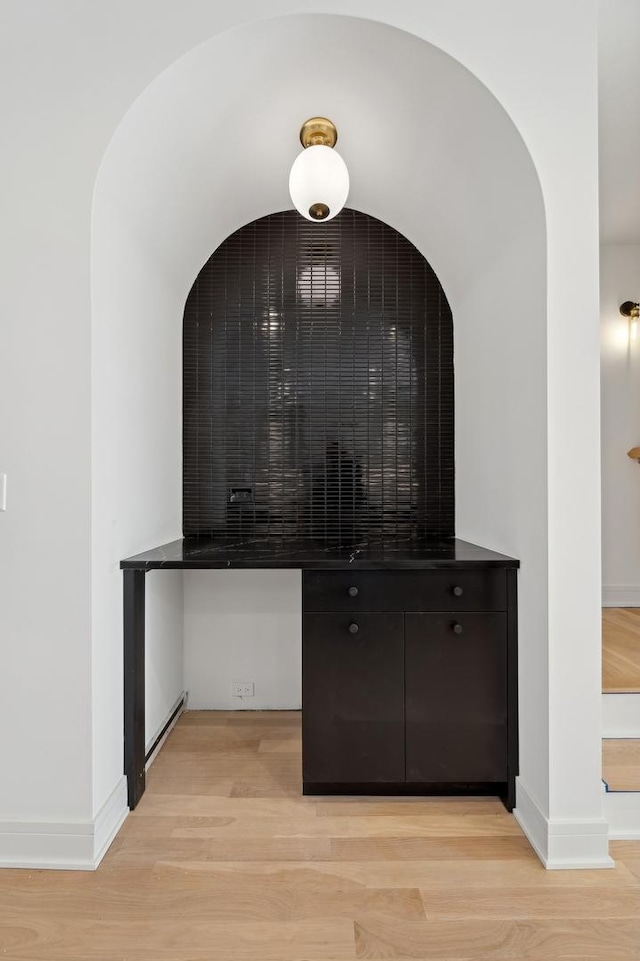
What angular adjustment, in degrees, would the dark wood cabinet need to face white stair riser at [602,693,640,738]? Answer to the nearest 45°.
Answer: approximately 90° to its left

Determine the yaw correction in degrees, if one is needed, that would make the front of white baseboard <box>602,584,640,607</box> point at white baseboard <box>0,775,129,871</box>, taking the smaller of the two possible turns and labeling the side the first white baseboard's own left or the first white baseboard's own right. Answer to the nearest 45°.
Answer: approximately 45° to the first white baseboard's own right

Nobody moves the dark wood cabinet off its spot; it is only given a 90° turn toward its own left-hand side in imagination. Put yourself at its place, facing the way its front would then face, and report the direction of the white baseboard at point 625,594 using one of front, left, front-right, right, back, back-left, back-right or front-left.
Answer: front-left

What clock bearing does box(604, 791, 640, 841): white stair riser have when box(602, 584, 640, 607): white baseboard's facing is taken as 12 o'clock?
box(604, 791, 640, 841): white stair riser is roughly at 12 o'clock from box(602, 584, 640, 607): white baseboard.

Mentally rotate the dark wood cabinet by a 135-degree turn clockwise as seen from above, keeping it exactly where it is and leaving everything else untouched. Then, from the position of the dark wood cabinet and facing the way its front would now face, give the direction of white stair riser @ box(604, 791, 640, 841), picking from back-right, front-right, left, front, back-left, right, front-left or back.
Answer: back-right

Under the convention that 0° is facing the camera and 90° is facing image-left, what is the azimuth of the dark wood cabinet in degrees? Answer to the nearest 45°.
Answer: approximately 0°

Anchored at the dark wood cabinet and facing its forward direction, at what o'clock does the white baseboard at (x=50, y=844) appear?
The white baseboard is roughly at 2 o'clock from the dark wood cabinet.

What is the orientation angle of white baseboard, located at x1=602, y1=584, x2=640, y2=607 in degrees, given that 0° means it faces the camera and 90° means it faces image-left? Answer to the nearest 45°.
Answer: approximately 0°
